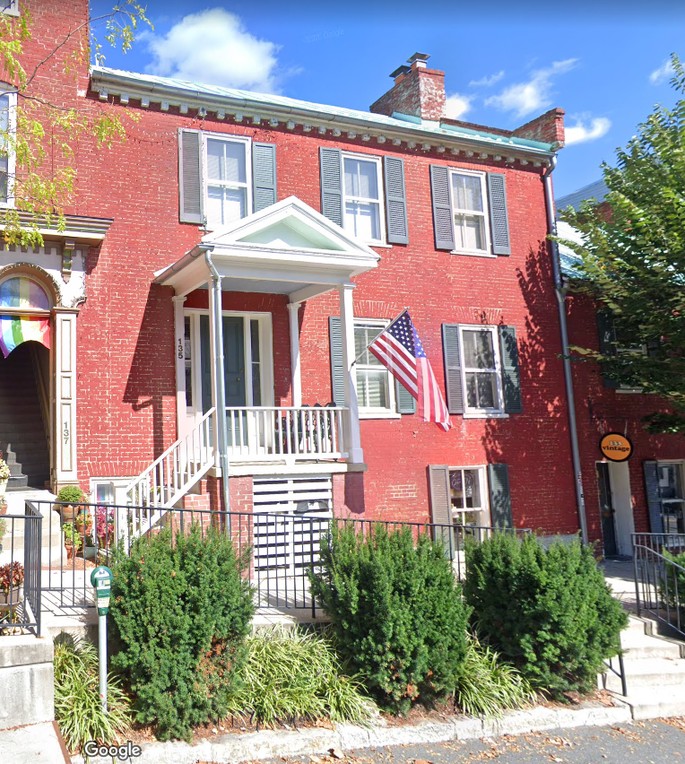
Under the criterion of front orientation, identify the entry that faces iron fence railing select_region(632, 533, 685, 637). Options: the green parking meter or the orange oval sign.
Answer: the orange oval sign

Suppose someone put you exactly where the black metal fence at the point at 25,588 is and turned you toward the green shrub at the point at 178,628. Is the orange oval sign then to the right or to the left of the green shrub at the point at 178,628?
left

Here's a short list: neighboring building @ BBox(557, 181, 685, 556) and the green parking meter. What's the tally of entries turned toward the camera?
2

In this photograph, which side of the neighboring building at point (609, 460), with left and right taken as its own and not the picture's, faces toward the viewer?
front

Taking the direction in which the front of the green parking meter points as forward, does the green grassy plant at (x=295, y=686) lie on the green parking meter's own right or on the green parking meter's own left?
on the green parking meter's own left

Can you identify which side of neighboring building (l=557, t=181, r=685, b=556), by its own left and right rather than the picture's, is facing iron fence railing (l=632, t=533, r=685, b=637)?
front

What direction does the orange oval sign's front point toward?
toward the camera

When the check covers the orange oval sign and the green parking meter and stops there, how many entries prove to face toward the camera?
2

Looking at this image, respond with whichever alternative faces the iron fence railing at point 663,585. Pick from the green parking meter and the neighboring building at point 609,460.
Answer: the neighboring building

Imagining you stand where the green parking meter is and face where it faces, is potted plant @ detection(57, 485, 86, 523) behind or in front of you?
behind

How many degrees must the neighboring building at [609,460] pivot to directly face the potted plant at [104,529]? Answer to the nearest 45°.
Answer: approximately 45° to its right

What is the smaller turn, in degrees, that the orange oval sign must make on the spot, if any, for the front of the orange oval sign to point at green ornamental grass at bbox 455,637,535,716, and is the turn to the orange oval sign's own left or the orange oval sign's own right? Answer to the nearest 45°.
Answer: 0° — it already faces it
